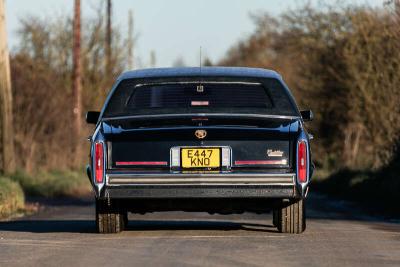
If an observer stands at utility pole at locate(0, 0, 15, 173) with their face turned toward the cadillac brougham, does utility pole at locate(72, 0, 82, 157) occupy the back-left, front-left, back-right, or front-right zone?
back-left

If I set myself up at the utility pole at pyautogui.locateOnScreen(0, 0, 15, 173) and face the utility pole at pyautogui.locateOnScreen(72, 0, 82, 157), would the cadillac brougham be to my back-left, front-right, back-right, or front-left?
back-right

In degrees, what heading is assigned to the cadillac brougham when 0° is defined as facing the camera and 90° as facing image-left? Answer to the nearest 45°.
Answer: approximately 180°

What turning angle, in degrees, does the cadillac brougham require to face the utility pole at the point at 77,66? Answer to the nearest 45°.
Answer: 0° — it already faces it
